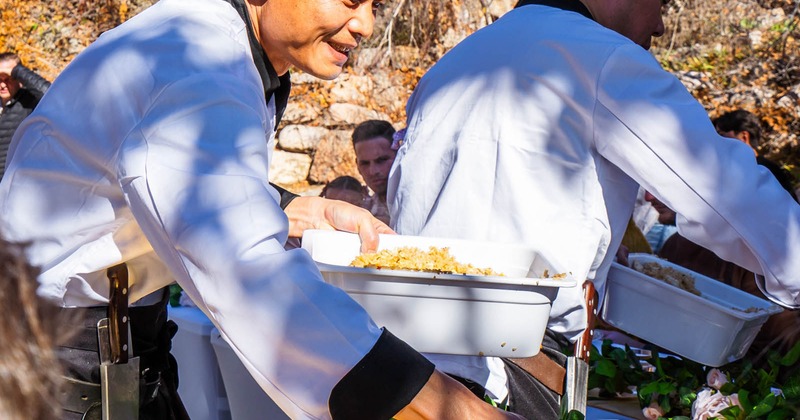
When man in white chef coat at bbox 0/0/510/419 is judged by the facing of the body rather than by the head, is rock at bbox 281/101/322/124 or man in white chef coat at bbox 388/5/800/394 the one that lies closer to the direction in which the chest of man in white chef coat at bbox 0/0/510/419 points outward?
the man in white chef coat

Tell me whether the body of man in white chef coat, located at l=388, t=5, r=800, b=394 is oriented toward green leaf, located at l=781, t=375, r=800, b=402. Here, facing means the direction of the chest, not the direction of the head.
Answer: no

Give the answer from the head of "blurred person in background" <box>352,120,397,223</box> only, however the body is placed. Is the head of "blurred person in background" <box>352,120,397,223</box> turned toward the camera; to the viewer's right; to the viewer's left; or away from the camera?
toward the camera

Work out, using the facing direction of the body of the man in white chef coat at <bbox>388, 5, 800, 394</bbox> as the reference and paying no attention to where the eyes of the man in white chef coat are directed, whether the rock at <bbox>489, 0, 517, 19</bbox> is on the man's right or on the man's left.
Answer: on the man's left

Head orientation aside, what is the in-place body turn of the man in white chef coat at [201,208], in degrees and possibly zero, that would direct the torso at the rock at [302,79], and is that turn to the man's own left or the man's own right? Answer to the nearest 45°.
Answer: approximately 90° to the man's own left

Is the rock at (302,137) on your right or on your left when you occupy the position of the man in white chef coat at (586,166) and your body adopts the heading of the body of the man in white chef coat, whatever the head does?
on your left

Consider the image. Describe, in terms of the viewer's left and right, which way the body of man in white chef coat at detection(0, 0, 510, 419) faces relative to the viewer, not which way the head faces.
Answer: facing to the right of the viewer

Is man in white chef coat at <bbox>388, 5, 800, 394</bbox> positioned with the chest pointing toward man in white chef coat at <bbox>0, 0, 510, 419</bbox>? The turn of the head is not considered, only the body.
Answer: no

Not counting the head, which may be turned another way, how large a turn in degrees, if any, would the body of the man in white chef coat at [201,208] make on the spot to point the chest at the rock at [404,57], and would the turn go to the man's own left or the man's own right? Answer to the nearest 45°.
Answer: approximately 90° to the man's own left

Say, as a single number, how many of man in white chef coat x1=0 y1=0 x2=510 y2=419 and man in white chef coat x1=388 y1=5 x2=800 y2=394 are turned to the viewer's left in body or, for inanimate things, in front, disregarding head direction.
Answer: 0

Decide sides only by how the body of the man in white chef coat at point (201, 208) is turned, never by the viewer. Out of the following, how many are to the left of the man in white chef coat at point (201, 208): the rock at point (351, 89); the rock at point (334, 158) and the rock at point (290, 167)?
3

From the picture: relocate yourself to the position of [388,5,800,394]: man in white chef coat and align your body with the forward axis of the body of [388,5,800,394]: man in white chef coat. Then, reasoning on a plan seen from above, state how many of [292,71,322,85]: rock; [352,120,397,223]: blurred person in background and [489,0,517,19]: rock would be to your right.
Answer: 0

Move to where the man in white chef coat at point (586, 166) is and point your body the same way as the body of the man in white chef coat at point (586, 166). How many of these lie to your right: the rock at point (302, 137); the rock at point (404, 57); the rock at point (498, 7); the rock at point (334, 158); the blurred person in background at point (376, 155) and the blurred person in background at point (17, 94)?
0

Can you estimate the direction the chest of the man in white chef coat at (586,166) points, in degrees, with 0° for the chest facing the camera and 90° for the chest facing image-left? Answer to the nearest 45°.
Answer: approximately 225°
